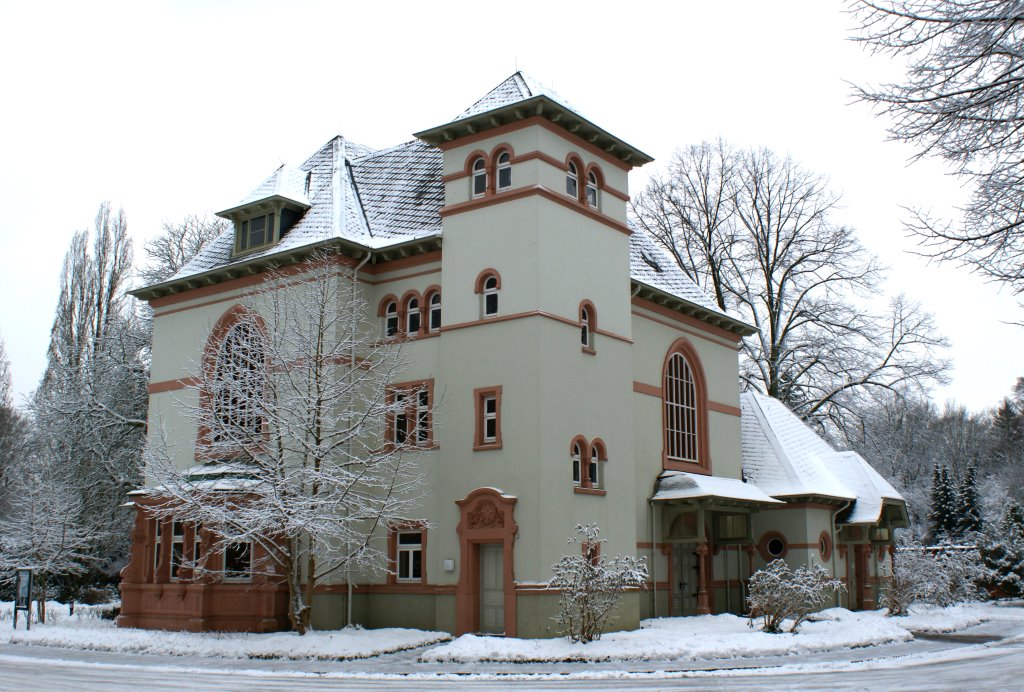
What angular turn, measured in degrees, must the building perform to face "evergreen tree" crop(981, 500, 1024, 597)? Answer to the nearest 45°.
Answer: approximately 90° to its left

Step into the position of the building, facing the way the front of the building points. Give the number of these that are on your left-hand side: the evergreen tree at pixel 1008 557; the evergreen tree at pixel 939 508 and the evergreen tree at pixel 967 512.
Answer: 3

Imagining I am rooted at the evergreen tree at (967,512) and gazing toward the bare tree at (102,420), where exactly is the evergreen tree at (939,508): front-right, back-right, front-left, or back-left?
front-right

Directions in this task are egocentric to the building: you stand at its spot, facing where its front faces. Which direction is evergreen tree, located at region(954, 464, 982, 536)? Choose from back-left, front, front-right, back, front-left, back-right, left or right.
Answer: left
